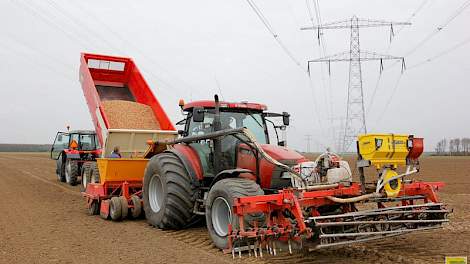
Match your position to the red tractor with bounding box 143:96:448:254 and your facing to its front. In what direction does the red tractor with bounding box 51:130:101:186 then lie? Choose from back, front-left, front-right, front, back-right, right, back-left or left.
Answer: back

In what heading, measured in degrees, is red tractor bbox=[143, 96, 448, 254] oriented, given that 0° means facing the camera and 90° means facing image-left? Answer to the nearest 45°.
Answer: approximately 315°
